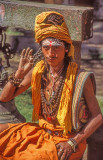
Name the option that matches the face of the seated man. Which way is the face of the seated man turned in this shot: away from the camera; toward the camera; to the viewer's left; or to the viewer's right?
toward the camera

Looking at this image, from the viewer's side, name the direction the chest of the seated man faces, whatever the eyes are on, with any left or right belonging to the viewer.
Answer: facing the viewer and to the left of the viewer
